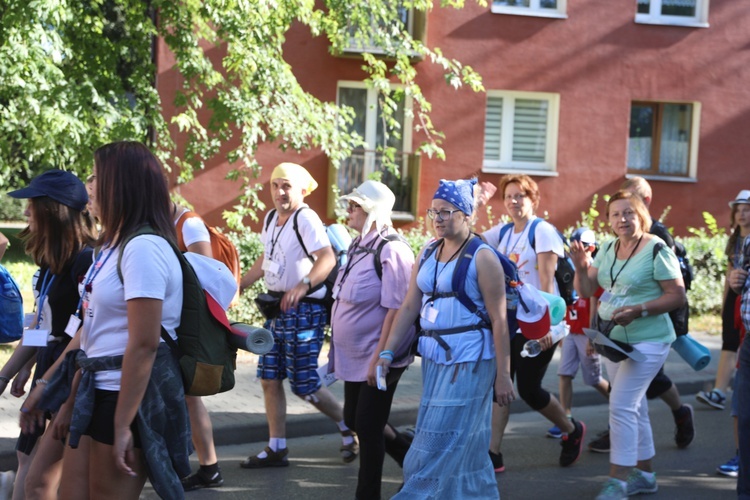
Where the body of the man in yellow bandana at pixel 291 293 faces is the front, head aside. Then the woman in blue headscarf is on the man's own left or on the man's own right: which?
on the man's own left

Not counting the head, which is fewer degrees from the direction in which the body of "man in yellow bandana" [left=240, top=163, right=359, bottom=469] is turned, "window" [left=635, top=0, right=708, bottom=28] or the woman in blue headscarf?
the woman in blue headscarf

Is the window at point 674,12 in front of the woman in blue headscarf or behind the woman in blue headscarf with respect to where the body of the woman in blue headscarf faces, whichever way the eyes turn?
behind

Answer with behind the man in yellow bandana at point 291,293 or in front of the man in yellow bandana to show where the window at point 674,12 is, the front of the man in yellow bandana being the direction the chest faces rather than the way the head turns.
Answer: behind

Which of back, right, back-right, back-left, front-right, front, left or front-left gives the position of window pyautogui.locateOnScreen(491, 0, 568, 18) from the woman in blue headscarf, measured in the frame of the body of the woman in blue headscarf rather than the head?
back-right

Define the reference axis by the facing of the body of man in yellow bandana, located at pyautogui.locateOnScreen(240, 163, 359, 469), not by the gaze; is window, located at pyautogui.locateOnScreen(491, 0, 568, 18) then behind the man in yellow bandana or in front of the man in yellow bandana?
behind

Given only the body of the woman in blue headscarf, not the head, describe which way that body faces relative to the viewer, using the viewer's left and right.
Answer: facing the viewer and to the left of the viewer

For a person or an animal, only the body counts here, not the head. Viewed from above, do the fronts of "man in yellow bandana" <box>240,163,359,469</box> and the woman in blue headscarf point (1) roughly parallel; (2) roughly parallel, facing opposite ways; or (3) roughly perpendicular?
roughly parallel

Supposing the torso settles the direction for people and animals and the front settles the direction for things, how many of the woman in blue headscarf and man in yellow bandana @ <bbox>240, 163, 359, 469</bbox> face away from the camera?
0

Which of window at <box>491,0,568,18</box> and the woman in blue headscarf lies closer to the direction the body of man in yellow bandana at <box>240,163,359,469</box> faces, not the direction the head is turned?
the woman in blue headscarf
